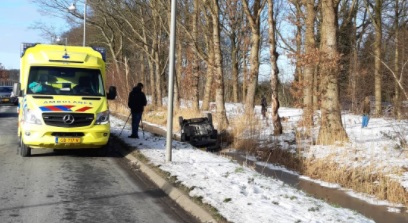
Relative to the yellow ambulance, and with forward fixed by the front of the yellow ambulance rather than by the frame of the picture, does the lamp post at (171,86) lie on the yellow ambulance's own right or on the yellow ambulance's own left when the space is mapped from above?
on the yellow ambulance's own left

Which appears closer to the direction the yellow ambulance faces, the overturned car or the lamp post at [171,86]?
the lamp post

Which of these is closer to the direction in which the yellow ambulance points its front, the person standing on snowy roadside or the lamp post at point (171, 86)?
the lamp post

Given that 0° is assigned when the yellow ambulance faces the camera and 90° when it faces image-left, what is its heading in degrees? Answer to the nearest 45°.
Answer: approximately 0°

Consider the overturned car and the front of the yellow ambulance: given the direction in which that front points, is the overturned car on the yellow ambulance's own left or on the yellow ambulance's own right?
on the yellow ambulance's own left
